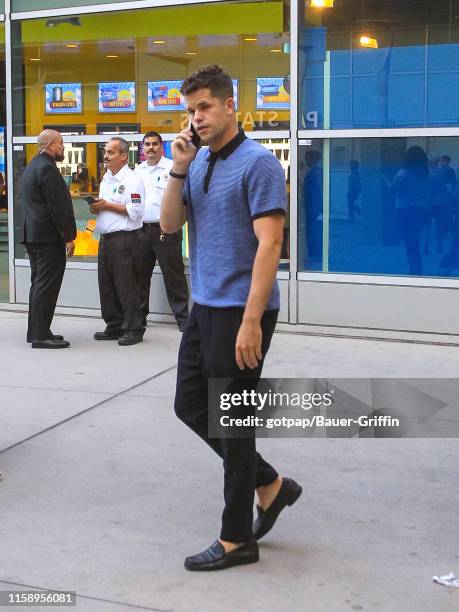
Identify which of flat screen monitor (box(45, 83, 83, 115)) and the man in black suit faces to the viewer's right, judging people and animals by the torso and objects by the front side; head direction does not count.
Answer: the man in black suit

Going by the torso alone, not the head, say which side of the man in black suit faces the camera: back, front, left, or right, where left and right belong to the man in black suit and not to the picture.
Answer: right

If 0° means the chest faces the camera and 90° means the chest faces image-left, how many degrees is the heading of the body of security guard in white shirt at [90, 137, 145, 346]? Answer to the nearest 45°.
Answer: approximately 45°

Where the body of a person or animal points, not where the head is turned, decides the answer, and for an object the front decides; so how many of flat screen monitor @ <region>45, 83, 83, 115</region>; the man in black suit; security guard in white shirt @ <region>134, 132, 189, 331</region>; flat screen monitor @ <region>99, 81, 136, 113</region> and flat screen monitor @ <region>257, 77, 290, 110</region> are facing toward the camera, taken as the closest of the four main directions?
4

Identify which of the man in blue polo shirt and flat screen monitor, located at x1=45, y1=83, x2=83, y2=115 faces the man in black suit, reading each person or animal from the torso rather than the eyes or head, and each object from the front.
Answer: the flat screen monitor

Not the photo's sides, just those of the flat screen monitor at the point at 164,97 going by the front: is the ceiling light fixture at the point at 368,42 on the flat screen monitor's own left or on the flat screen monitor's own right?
on the flat screen monitor's own left

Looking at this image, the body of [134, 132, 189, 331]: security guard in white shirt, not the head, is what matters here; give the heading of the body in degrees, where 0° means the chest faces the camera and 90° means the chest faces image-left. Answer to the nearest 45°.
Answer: approximately 0°

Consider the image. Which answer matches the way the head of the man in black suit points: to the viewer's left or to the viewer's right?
to the viewer's right

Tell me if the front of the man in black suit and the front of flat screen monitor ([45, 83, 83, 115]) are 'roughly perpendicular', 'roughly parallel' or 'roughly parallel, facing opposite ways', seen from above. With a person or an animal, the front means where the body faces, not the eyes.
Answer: roughly perpendicular

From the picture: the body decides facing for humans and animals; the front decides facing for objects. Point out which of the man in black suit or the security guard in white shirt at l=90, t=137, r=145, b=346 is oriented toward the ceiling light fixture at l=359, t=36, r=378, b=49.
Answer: the man in black suit

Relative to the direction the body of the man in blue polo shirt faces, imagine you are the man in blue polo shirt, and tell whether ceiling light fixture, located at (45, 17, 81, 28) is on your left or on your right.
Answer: on your right
